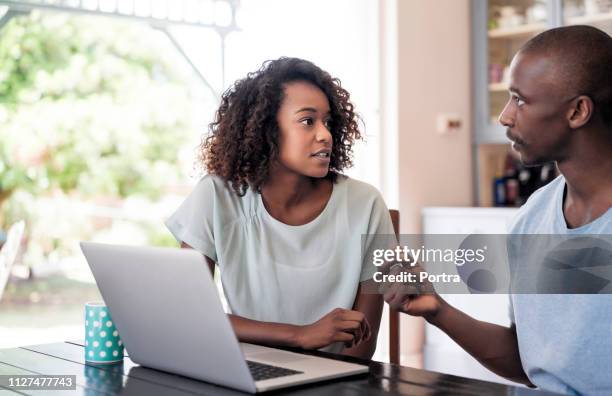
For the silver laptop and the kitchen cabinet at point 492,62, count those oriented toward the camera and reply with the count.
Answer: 1

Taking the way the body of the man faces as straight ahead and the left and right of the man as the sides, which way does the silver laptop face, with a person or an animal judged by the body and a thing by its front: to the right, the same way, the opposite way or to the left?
the opposite way

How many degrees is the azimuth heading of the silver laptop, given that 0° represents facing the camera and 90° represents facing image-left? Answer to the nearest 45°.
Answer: approximately 225°

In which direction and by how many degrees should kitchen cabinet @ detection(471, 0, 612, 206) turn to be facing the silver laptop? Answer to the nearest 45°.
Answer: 0° — it already faces it

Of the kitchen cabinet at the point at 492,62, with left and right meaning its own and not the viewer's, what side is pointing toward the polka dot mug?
front

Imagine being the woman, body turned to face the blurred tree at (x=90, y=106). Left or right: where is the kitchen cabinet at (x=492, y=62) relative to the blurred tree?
right

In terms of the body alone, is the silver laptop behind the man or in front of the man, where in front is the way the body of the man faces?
in front

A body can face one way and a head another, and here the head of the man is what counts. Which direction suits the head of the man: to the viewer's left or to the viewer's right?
to the viewer's left

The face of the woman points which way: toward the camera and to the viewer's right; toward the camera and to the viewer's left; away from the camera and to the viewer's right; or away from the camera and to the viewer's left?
toward the camera and to the viewer's right

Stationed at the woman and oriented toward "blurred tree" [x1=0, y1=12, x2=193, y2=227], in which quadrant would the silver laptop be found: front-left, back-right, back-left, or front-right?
back-left

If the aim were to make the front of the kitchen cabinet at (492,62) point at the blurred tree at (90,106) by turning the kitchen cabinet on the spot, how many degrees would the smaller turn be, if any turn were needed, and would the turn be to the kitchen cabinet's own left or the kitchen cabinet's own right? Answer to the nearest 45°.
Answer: approximately 135° to the kitchen cabinet's own right

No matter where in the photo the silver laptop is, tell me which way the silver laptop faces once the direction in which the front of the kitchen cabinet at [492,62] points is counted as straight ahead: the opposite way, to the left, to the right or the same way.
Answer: the opposite way

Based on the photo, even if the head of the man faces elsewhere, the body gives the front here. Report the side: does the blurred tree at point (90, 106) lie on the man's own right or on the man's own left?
on the man's own right
